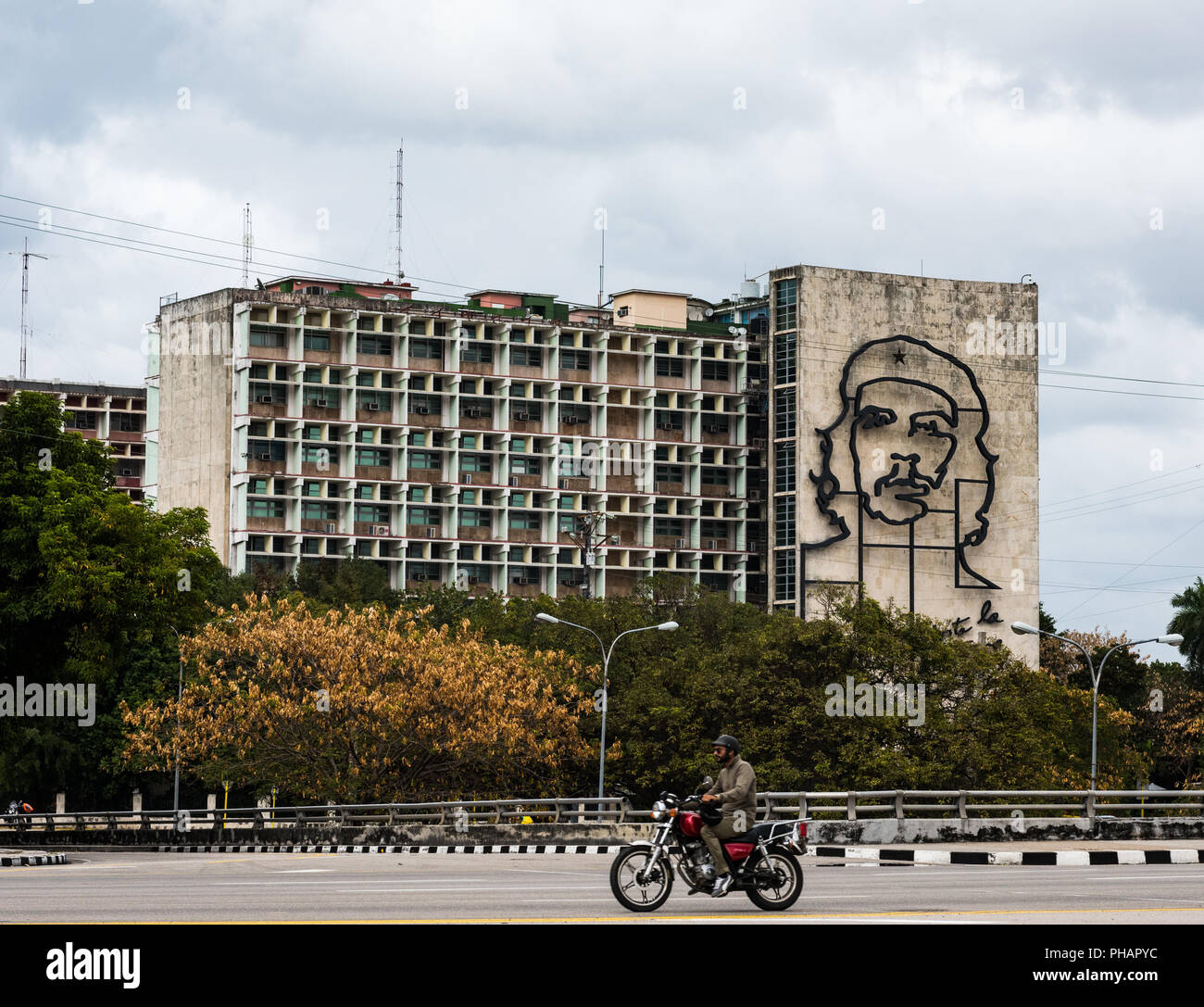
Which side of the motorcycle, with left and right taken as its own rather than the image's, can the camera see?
left

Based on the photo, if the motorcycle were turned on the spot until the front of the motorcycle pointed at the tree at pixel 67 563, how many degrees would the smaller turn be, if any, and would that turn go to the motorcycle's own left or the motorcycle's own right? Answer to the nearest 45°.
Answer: approximately 45° to the motorcycle's own right

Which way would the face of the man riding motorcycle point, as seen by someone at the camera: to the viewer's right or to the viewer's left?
to the viewer's left
